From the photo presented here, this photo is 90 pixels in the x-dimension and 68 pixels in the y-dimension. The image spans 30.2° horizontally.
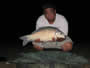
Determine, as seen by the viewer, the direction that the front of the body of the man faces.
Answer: toward the camera
